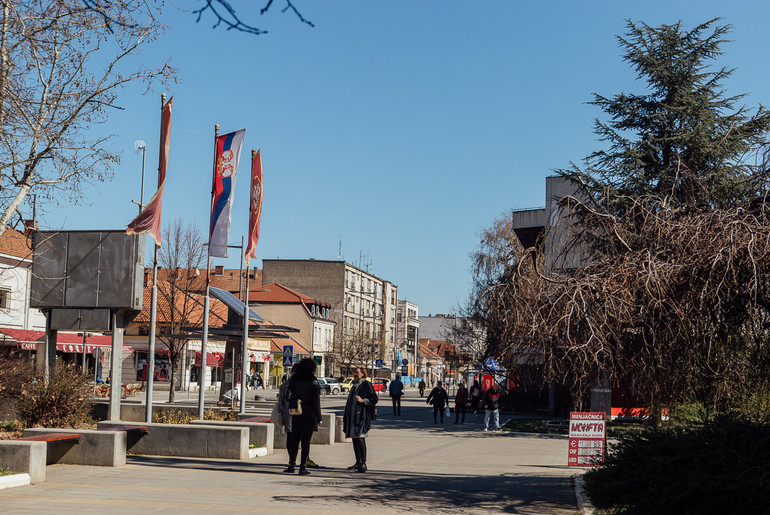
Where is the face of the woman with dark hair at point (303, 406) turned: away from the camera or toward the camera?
away from the camera

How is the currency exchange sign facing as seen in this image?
toward the camera

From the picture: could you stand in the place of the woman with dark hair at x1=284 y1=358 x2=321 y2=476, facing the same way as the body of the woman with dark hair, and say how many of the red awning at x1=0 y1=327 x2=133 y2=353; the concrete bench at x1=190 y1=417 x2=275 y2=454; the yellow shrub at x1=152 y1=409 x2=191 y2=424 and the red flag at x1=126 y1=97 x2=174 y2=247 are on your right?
0

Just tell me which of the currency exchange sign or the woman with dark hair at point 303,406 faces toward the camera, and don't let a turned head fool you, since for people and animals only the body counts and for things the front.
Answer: the currency exchange sign

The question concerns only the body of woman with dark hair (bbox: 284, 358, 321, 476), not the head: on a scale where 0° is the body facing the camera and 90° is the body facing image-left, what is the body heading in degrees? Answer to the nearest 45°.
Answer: approximately 225°

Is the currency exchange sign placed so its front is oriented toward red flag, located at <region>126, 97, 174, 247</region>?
no

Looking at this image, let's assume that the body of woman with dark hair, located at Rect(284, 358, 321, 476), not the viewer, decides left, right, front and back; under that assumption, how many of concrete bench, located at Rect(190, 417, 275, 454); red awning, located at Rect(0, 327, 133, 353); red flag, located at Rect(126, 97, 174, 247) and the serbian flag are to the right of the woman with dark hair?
0

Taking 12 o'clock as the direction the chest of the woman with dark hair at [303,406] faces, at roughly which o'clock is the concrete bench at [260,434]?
The concrete bench is roughly at 10 o'clock from the woman with dark hair.

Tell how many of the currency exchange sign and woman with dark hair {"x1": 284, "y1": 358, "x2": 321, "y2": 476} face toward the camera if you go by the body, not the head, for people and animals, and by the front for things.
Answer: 1

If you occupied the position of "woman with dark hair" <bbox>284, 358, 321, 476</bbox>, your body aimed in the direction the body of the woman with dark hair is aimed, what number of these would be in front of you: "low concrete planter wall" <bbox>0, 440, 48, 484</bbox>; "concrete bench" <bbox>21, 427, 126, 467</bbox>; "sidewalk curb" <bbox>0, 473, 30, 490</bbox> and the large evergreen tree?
1

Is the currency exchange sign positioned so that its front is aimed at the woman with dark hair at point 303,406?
no

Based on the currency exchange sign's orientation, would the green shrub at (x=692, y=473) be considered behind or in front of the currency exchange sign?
in front

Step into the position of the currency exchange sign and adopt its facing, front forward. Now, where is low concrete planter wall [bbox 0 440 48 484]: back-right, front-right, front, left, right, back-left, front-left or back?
front-right
